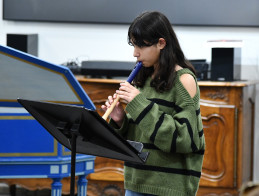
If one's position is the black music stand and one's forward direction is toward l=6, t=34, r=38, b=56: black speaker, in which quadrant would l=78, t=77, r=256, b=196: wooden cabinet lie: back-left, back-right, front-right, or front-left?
front-right

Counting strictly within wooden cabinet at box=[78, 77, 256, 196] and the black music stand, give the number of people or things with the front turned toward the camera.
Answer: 1

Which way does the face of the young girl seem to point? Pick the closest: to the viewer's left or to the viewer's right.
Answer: to the viewer's left

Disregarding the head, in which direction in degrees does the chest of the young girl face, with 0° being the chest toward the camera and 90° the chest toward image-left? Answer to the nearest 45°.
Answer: approximately 45°

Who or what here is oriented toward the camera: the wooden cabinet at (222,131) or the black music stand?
the wooden cabinet

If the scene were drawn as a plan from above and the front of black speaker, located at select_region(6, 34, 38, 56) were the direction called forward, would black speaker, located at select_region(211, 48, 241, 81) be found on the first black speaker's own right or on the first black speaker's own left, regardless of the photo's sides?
on the first black speaker's own left

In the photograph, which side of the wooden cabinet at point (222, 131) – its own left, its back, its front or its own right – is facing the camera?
front

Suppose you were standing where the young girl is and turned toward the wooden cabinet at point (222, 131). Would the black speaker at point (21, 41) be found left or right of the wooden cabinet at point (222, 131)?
left

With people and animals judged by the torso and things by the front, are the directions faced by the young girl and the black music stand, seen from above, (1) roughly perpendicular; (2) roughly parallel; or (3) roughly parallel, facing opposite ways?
roughly parallel, facing opposite ways

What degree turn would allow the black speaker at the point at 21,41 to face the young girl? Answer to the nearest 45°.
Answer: approximately 45° to its left

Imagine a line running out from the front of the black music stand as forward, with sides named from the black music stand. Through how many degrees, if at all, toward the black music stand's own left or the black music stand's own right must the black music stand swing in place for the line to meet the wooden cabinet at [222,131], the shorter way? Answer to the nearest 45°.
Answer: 0° — it already faces it

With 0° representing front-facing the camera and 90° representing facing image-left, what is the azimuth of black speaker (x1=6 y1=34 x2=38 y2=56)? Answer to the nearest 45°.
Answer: approximately 45°

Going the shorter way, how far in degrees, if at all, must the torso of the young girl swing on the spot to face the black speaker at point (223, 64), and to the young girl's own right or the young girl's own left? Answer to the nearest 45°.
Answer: approximately 135° to the young girl's own right

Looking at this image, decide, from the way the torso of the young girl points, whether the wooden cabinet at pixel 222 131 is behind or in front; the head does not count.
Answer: behind

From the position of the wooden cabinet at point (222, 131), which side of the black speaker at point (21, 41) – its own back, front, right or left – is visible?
left

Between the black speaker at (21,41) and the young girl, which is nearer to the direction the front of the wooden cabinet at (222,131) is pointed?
the young girl
